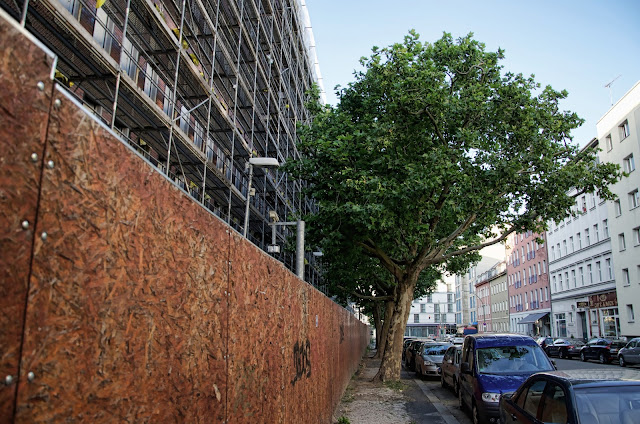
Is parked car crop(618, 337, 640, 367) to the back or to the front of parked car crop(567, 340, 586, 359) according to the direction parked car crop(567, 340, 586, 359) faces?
to the back

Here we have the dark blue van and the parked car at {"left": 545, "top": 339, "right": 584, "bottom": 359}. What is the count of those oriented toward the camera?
1

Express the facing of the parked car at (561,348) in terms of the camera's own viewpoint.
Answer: facing away from the viewer and to the left of the viewer

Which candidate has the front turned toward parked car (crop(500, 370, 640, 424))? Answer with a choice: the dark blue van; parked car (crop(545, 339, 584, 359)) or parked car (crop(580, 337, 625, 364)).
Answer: the dark blue van

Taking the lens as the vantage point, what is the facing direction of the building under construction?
facing the viewer and to the right of the viewer

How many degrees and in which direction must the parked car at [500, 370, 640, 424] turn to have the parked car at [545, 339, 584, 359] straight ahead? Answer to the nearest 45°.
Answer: approximately 135° to its left

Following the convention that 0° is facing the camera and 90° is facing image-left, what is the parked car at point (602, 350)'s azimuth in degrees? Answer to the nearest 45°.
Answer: approximately 135°

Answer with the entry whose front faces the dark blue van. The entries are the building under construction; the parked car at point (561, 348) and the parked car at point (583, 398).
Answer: the building under construction

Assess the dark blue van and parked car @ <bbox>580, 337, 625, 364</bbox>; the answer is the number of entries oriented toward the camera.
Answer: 1

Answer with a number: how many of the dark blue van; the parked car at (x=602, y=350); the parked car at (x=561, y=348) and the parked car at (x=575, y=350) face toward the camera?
1

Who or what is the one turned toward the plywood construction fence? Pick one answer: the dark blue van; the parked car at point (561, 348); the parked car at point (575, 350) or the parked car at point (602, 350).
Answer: the dark blue van

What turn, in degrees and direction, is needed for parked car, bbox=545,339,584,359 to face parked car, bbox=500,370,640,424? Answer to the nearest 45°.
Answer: approximately 135° to its left

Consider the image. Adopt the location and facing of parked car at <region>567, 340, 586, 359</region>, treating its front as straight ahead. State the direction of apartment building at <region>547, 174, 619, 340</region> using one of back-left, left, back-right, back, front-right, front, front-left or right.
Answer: front-right
